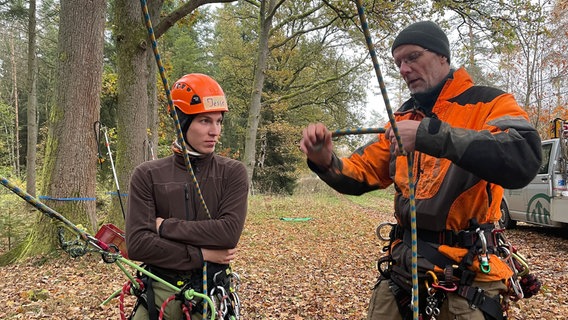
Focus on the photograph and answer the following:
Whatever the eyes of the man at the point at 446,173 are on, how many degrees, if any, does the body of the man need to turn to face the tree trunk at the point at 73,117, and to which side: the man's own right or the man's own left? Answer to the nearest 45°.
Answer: approximately 90° to the man's own right

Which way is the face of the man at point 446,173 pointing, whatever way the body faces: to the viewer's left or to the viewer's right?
to the viewer's left

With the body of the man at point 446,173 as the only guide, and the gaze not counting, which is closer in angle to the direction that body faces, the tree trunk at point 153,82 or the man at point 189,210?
the man

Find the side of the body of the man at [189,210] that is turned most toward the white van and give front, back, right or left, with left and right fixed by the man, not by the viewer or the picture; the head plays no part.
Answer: left

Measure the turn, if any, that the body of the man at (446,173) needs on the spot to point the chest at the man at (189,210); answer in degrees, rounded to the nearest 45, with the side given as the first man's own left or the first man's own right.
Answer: approximately 45° to the first man's own right

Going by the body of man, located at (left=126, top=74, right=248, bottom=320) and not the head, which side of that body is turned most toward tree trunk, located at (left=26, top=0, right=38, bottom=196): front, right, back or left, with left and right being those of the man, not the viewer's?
back

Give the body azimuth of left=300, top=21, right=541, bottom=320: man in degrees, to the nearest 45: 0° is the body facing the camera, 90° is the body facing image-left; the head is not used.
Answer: approximately 45°

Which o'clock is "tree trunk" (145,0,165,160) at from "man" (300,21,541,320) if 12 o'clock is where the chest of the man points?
The tree trunk is roughly at 3 o'clock from the man.

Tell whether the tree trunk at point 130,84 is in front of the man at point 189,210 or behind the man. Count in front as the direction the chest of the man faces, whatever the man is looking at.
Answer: behind

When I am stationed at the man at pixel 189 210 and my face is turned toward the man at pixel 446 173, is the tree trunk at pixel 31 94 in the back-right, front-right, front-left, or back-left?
back-left

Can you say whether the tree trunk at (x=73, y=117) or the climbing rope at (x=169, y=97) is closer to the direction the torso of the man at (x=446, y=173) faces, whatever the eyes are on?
the climbing rope

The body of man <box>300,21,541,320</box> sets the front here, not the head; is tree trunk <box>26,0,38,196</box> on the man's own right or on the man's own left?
on the man's own right

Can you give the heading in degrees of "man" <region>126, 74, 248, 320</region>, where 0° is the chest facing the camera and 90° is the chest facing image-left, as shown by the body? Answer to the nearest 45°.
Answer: approximately 315°
